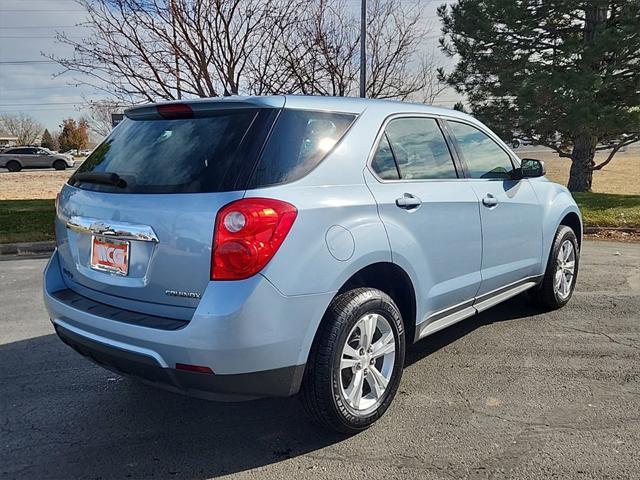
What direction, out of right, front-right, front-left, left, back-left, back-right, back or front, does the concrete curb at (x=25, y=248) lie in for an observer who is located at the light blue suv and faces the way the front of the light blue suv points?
left

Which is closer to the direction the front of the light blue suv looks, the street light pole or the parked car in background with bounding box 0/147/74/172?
the street light pole

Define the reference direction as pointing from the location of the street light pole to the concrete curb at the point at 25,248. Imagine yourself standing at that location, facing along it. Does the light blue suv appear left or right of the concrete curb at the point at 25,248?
left

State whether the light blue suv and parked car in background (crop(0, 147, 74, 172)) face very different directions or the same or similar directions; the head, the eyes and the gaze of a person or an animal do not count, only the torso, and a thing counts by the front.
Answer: same or similar directions

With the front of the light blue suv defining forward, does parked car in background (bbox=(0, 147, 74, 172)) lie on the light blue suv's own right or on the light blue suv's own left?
on the light blue suv's own left

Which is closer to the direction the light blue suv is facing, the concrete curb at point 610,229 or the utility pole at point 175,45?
the concrete curb

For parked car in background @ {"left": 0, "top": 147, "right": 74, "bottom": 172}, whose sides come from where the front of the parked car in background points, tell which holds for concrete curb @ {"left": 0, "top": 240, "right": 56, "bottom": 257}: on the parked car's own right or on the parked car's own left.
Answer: on the parked car's own right

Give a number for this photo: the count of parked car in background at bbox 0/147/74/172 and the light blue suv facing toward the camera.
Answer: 0

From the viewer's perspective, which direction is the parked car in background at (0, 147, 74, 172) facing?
to the viewer's right

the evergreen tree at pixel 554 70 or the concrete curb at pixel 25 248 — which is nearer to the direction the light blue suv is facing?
the evergreen tree

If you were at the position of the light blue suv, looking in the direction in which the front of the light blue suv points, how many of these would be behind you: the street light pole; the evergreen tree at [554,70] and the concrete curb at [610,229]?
0

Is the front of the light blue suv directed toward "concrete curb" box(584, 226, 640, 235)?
yes

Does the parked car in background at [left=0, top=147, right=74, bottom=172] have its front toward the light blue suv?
no

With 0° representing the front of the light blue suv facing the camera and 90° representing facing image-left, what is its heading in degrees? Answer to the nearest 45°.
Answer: approximately 225°
